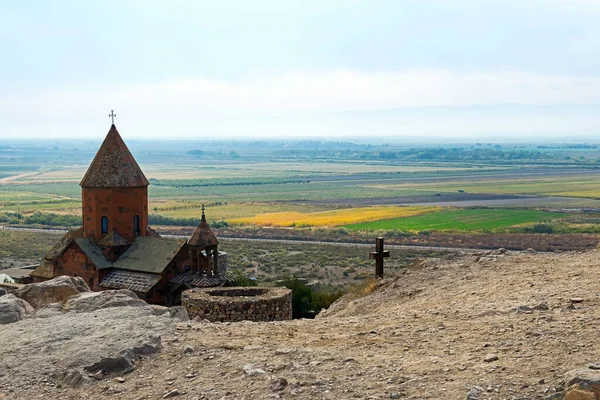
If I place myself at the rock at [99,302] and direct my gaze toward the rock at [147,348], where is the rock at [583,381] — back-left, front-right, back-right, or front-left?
front-left

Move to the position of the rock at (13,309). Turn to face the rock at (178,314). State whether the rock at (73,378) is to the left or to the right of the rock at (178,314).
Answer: right

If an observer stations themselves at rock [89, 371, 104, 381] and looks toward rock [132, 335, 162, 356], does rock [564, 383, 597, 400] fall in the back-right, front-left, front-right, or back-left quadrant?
front-right
